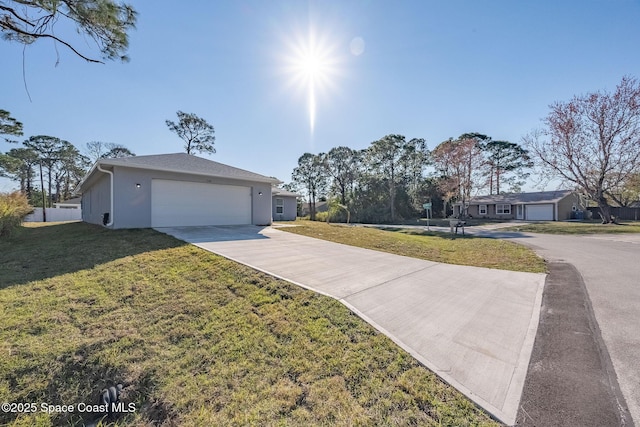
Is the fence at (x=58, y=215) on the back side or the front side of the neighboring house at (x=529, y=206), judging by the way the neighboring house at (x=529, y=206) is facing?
on the front side

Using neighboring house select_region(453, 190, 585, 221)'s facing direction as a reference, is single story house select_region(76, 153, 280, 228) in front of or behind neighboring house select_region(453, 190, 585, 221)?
in front

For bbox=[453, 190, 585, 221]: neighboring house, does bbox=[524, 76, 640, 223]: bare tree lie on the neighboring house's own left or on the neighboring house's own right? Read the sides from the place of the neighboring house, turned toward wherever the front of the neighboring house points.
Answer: on the neighboring house's own left
